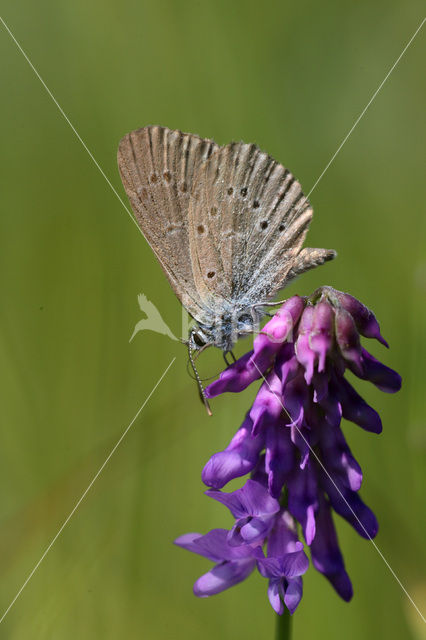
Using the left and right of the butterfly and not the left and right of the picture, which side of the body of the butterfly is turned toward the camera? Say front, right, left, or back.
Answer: left
